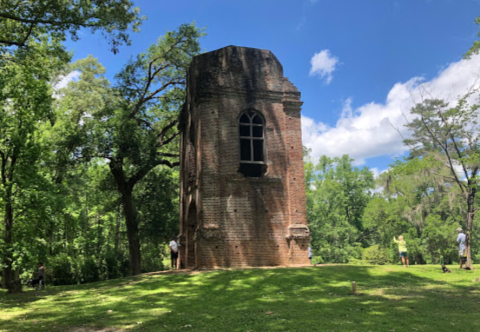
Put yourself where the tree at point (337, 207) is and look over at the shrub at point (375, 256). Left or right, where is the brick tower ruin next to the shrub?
right
